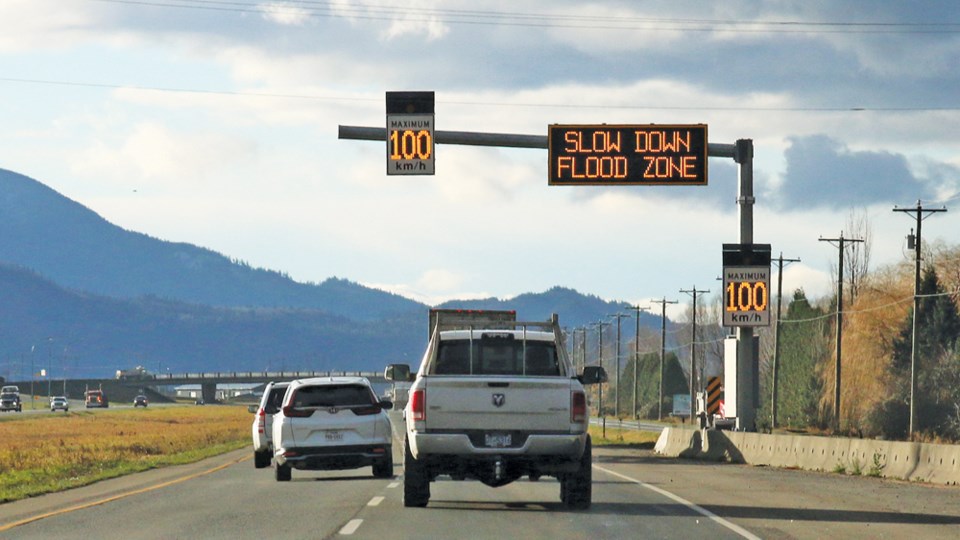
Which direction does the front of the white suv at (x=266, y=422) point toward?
away from the camera

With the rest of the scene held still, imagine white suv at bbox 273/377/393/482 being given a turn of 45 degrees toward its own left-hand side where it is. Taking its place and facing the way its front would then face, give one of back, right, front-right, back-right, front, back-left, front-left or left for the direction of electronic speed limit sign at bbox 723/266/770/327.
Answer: right

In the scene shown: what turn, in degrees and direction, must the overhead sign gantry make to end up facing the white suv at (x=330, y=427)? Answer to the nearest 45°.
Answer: approximately 45° to its right

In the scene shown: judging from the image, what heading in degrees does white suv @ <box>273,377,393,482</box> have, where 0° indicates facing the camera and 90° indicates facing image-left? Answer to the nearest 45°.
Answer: approximately 180°

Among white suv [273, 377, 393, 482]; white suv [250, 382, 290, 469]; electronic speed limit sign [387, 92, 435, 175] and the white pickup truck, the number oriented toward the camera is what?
1

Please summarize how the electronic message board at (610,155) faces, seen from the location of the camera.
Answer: facing the viewer

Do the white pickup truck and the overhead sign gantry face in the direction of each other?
yes

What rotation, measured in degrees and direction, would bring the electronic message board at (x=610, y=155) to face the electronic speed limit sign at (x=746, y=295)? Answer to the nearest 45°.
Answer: approximately 135° to its left

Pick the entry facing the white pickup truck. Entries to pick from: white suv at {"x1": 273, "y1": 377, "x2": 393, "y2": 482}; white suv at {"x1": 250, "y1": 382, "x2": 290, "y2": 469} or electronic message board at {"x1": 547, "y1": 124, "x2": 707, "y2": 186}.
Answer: the electronic message board

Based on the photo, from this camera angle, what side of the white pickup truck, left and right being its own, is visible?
back

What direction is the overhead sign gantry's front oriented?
toward the camera

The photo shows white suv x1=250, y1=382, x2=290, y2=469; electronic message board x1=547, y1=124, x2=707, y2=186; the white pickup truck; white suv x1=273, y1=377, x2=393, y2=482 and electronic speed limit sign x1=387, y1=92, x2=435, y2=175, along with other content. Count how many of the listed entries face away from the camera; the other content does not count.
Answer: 3

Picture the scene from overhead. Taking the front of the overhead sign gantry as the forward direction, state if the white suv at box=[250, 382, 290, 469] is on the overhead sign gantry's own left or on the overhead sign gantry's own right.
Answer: on the overhead sign gantry's own right

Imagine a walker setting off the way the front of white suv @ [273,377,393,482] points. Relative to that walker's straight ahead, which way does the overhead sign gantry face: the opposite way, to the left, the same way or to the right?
the opposite way

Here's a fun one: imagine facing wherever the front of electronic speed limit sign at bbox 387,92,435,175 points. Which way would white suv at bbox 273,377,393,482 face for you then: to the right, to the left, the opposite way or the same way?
the opposite way
